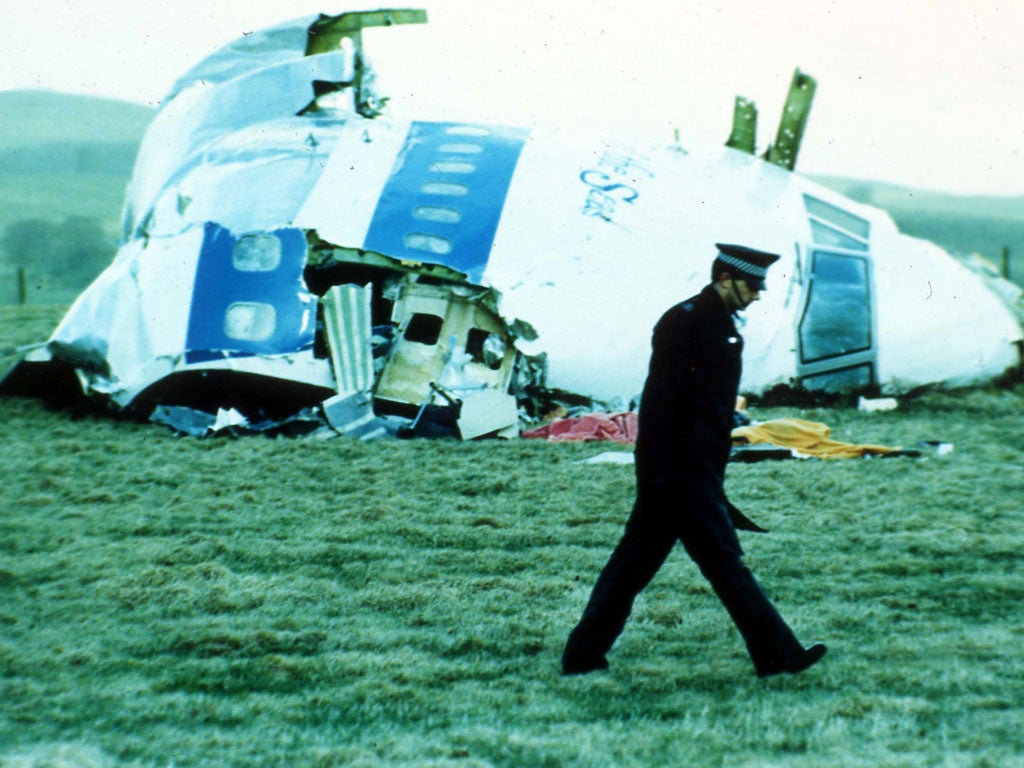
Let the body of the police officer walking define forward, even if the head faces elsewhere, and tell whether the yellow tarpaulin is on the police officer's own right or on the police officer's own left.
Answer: on the police officer's own left

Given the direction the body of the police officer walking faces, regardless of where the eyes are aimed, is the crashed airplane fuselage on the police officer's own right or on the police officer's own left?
on the police officer's own left

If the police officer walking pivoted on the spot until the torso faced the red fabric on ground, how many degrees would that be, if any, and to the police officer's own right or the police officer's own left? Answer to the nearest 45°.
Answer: approximately 90° to the police officer's own left

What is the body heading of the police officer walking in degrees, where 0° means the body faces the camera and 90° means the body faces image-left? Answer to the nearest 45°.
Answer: approximately 270°

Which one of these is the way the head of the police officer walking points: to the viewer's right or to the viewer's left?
to the viewer's right
